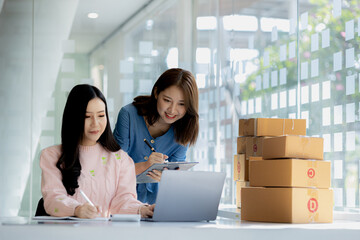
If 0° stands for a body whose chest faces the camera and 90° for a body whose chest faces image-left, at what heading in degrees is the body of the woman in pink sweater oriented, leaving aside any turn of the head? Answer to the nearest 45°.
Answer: approximately 315°

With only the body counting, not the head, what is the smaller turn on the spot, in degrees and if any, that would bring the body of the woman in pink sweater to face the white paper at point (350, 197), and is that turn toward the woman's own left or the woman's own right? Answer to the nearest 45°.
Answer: approximately 90° to the woman's own left

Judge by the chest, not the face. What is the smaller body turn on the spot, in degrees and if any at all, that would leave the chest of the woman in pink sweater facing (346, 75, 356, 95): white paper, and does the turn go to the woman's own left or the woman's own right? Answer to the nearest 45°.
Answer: approximately 90° to the woman's own left

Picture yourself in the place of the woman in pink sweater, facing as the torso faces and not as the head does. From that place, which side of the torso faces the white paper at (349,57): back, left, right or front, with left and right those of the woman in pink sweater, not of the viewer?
left

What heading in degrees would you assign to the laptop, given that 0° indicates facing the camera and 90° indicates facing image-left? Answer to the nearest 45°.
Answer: approximately 135°

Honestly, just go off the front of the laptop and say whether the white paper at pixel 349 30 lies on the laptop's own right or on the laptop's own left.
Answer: on the laptop's own right

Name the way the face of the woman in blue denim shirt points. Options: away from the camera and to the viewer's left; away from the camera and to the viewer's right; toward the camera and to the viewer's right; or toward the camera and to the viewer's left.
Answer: toward the camera and to the viewer's left

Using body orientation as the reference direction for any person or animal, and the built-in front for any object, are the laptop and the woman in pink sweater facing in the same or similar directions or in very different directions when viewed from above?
very different directions

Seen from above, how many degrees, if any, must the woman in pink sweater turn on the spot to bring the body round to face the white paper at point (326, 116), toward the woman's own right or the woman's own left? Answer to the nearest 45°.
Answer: approximately 90° to the woman's own left

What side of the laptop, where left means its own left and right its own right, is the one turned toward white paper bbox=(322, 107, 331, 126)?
right

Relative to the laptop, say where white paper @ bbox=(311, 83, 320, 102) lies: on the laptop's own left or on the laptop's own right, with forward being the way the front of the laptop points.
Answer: on the laptop's own right

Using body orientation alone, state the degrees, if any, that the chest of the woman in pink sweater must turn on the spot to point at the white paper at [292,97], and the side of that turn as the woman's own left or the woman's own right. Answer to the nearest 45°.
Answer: approximately 90° to the woman's own left

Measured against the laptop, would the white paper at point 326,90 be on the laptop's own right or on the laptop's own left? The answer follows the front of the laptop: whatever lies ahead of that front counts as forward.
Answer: on the laptop's own right
